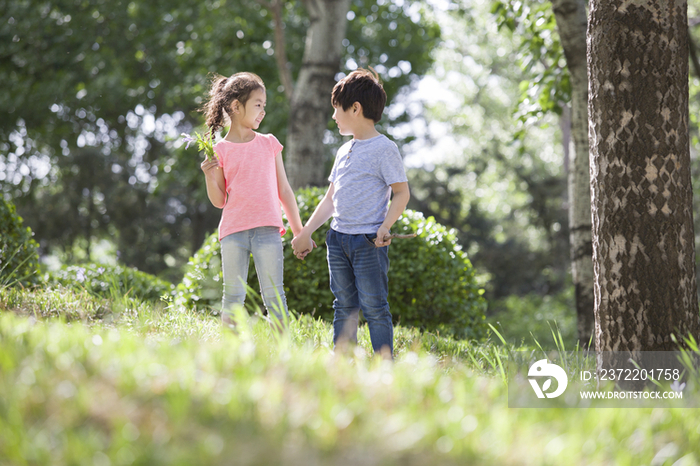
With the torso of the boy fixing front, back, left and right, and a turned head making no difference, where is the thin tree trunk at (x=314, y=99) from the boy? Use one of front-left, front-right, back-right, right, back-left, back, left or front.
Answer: back-right

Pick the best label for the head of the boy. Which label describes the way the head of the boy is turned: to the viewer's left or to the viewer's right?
to the viewer's left

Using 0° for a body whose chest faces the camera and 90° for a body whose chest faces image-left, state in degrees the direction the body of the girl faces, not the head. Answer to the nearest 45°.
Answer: approximately 0°

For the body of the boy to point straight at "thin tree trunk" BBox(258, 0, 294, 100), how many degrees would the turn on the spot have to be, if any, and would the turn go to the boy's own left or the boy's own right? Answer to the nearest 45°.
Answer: approximately 135° to the boy's own right

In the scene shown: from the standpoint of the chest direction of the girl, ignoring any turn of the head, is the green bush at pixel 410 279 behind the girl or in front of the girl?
behind

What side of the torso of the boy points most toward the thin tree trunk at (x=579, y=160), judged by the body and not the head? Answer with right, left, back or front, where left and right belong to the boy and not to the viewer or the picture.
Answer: back
